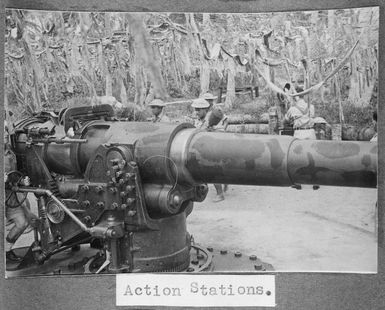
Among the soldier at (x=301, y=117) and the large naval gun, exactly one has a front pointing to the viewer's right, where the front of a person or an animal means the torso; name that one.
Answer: the large naval gun

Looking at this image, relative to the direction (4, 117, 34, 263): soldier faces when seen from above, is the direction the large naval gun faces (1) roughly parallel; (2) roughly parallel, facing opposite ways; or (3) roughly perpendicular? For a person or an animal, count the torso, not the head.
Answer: roughly parallel

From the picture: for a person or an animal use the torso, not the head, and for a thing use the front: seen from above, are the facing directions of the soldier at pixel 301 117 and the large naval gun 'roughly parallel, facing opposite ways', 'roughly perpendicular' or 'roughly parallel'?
roughly perpendicular

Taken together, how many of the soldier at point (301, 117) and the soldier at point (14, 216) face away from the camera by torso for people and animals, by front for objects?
1

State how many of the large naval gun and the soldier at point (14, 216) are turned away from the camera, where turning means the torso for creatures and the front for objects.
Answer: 0

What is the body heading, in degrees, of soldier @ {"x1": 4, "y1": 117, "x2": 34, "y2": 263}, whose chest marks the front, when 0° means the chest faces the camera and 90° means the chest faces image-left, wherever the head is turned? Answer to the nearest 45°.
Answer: approximately 270°

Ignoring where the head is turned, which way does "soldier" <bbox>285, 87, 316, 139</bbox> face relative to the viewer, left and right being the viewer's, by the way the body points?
facing away from the viewer

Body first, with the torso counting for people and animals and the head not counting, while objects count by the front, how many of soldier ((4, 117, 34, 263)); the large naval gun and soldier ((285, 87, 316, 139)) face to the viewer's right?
2

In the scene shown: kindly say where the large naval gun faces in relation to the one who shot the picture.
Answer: facing to the right of the viewer

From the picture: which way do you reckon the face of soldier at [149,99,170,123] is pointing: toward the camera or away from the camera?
toward the camera
